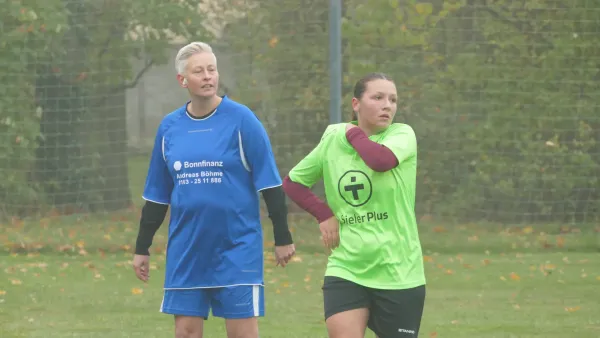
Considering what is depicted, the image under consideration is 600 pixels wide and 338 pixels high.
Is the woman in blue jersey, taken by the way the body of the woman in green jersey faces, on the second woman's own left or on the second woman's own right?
on the second woman's own right

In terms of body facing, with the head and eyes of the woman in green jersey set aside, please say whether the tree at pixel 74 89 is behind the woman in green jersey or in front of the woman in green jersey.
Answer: behind

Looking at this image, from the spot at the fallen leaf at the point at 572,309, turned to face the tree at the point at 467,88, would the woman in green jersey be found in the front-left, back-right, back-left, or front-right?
back-left

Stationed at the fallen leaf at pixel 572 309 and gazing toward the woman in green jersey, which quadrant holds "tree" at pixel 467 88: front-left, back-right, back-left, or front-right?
back-right

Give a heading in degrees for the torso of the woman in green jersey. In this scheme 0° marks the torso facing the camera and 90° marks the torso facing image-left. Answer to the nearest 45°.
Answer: approximately 0°

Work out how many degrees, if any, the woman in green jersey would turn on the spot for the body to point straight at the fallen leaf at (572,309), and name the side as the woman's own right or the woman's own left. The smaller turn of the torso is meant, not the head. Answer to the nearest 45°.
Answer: approximately 135° to the woman's own left

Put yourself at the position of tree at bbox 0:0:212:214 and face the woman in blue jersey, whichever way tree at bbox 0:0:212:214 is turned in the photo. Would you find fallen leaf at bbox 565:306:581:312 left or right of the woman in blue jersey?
left

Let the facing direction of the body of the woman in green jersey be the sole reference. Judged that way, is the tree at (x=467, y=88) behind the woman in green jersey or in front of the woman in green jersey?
behind
